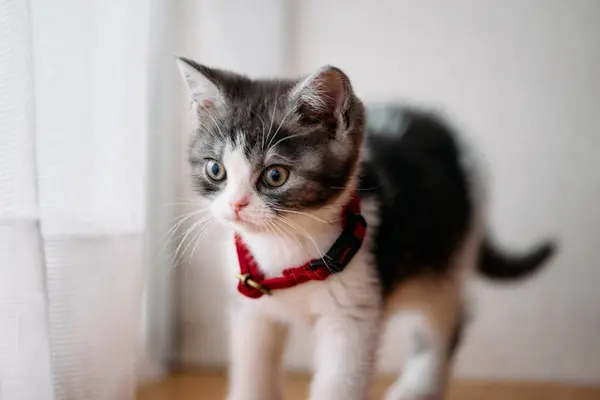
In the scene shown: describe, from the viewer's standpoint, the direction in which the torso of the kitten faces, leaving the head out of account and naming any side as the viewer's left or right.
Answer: facing the viewer and to the left of the viewer
